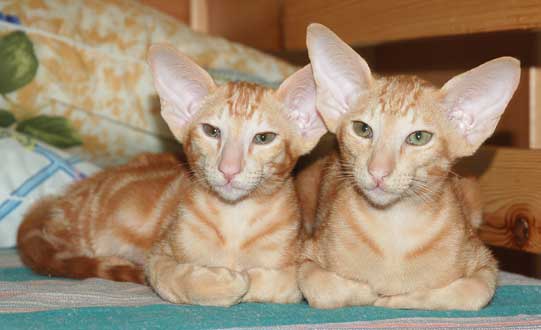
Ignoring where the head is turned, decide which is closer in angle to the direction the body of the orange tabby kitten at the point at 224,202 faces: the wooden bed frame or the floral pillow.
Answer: the wooden bed frame

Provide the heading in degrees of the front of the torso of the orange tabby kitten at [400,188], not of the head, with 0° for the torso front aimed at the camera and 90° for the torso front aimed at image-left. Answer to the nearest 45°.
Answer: approximately 0°

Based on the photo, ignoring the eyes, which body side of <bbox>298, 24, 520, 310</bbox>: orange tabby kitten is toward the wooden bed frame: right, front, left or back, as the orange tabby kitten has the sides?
back

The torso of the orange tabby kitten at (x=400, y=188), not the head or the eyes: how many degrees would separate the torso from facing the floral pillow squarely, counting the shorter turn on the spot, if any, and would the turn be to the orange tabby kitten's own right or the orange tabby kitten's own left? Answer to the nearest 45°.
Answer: approximately 135° to the orange tabby kitten's own right
